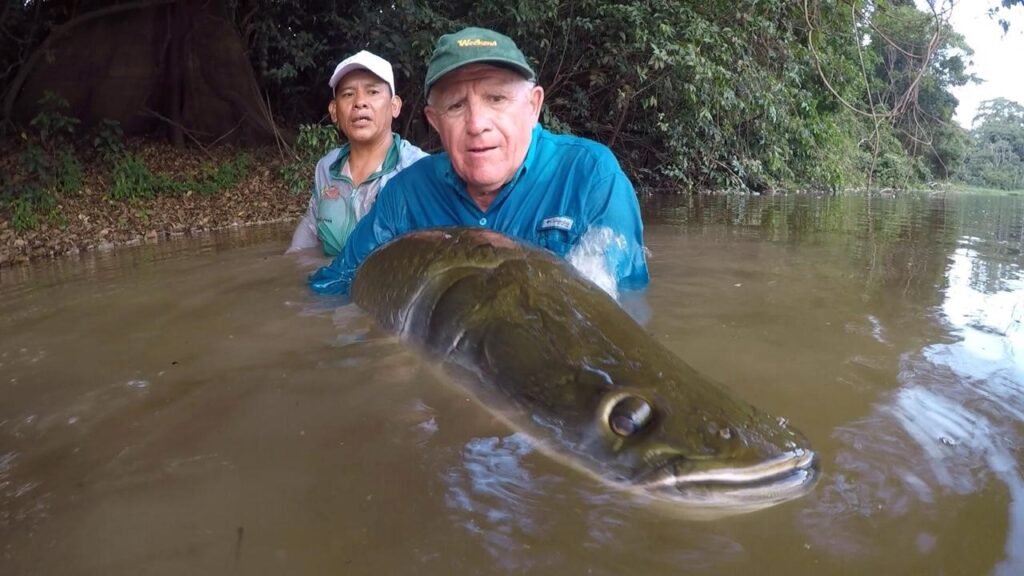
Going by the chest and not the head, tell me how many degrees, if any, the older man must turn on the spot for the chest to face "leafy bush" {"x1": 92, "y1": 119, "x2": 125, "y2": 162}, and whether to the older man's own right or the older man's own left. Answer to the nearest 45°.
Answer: approximately 135° to the older man's own right

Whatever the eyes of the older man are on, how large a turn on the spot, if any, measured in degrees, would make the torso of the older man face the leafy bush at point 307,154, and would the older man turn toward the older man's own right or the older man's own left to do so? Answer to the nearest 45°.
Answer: approximately 180°

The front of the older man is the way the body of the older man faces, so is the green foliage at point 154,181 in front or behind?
behind

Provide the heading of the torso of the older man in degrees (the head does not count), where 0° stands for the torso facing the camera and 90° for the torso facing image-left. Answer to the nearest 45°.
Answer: approximately 0°

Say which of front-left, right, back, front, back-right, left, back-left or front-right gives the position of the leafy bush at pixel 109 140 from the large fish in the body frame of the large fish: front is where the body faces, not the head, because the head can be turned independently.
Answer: back

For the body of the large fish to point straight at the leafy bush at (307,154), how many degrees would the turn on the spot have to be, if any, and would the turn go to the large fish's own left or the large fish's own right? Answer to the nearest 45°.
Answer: approximately 180°

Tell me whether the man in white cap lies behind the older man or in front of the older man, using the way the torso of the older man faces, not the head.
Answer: behind

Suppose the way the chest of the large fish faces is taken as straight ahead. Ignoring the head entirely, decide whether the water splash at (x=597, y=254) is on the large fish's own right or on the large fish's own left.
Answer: on the large fish's own left
